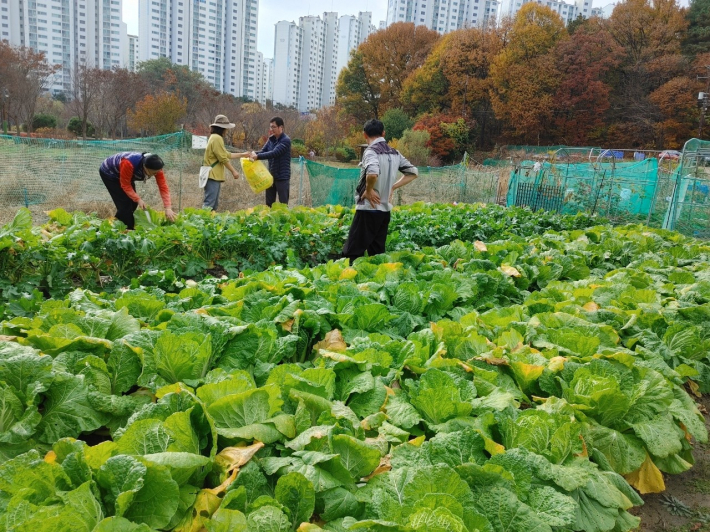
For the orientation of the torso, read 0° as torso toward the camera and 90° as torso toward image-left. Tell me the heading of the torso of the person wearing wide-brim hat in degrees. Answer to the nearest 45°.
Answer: approximately 270°

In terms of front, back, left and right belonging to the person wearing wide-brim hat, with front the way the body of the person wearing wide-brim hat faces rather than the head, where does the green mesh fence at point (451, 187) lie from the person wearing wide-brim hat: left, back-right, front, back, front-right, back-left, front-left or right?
front-left

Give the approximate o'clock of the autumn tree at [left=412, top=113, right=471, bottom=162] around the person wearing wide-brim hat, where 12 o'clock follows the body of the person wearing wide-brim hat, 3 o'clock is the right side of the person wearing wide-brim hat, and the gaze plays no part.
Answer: The autumn tree is roughly at 10 o'clock from the person wearing wide-brim hat.

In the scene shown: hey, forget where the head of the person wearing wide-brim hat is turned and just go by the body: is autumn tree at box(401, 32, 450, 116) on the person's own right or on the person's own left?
on the person's own left

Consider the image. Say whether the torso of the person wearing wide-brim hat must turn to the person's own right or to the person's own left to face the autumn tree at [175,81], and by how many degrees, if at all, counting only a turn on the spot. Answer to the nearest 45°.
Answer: approximately 90° to the person's own left

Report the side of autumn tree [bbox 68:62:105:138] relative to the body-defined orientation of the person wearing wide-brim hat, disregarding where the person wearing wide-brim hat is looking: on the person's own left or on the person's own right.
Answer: on the person's own left

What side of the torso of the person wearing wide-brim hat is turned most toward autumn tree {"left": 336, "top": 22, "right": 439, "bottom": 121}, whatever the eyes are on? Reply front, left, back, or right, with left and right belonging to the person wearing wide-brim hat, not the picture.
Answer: left

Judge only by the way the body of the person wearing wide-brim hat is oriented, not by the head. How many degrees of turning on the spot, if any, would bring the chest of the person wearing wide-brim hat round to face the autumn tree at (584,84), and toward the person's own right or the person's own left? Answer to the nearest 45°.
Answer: approximately 45° to the person's own left

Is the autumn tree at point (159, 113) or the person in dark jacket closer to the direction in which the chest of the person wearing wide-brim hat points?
the person in dark jacket

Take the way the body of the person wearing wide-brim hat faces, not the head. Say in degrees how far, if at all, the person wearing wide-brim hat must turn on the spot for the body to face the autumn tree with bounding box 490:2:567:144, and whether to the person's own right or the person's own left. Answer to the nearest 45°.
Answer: approximately 45° to the person's own left

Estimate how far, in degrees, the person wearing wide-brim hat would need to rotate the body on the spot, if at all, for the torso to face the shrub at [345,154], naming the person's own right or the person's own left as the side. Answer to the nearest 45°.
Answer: approximately 90° to the person's own left

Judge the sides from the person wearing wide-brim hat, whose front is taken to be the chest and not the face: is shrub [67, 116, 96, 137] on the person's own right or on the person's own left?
on the person's own left

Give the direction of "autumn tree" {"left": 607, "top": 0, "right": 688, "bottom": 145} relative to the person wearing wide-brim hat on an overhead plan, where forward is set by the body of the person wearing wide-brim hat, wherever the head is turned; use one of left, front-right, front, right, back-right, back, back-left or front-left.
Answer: front-left
